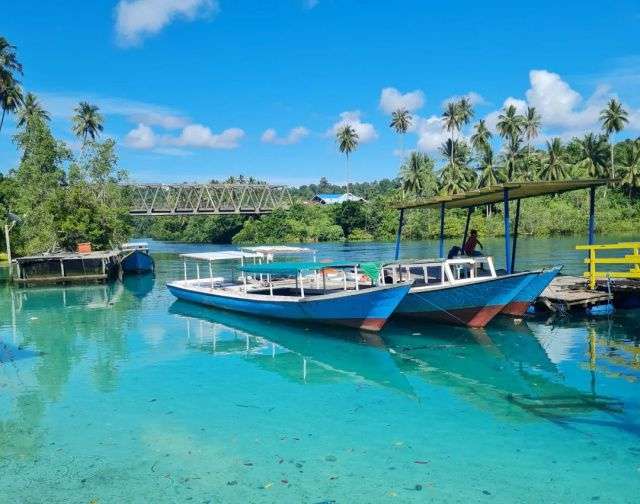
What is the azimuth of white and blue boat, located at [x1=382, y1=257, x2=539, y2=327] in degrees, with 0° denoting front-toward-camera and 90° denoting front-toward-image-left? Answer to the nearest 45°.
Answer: approximately 315°

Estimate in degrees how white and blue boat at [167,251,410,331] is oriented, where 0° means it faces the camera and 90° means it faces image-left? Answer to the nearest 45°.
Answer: approximately 315°

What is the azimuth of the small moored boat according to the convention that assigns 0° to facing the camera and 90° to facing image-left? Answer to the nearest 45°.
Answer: approximately 0°

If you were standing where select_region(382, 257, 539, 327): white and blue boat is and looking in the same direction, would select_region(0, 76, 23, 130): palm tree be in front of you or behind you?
behind

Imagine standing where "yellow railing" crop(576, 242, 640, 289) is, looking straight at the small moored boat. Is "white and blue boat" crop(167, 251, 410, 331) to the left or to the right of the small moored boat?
left

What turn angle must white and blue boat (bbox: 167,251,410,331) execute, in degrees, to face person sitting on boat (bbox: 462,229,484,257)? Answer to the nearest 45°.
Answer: approximately 45° to its left
